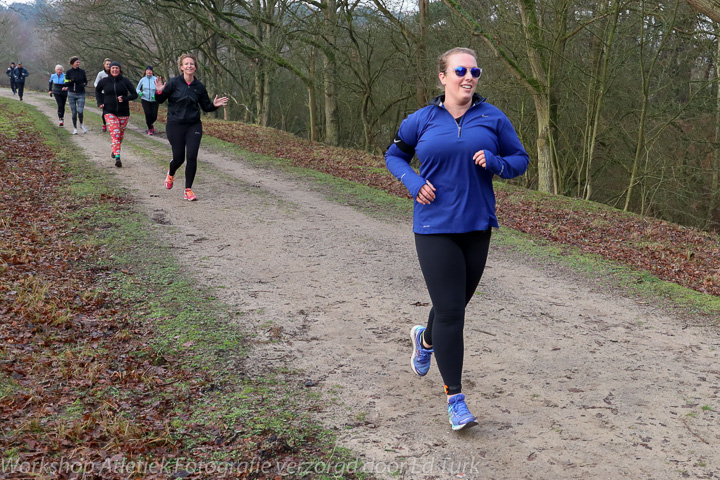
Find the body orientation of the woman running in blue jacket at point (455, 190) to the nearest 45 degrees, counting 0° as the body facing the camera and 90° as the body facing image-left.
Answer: approximately 0°

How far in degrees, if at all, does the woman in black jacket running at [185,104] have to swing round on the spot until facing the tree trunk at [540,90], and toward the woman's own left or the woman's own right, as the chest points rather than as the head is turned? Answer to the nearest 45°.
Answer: approximately 135° to the woman's own left

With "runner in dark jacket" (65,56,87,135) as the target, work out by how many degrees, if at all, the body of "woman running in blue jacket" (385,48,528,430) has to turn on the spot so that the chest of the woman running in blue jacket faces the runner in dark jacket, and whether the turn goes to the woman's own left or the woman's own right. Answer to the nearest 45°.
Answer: approximately 135° to the woman's own right

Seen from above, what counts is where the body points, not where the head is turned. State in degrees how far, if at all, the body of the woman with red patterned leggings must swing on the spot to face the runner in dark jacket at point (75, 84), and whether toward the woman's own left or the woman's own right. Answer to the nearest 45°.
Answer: approximately 180°

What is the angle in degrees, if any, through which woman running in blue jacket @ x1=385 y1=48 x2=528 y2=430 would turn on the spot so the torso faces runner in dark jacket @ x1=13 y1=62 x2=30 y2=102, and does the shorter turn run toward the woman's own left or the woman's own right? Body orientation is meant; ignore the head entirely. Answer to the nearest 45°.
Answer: approximately 135° to the woman's own right

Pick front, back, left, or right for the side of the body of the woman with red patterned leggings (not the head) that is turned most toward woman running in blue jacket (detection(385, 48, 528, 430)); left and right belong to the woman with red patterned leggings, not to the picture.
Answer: front

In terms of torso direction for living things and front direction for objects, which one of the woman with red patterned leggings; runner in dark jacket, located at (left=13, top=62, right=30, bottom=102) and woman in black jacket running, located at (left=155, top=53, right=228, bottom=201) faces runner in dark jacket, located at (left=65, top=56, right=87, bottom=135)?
runner in dark jacket, located at (left=13, top=62, right=30, bottom=102)

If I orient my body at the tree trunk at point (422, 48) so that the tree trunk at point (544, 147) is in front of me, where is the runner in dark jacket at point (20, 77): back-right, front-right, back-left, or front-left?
back-right

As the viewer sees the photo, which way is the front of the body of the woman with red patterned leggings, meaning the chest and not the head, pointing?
toward the camera

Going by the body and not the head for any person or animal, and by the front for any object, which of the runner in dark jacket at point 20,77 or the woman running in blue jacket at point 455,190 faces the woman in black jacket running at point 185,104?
the runner in dark jacket

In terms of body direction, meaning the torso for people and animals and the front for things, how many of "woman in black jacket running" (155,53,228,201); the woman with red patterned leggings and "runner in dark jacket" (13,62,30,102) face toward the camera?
3

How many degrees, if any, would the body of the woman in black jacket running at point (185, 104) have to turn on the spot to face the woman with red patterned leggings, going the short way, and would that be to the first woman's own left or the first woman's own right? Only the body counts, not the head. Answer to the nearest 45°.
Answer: approximately 180°

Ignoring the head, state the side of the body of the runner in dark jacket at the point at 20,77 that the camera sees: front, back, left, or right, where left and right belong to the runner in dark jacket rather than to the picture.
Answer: front
